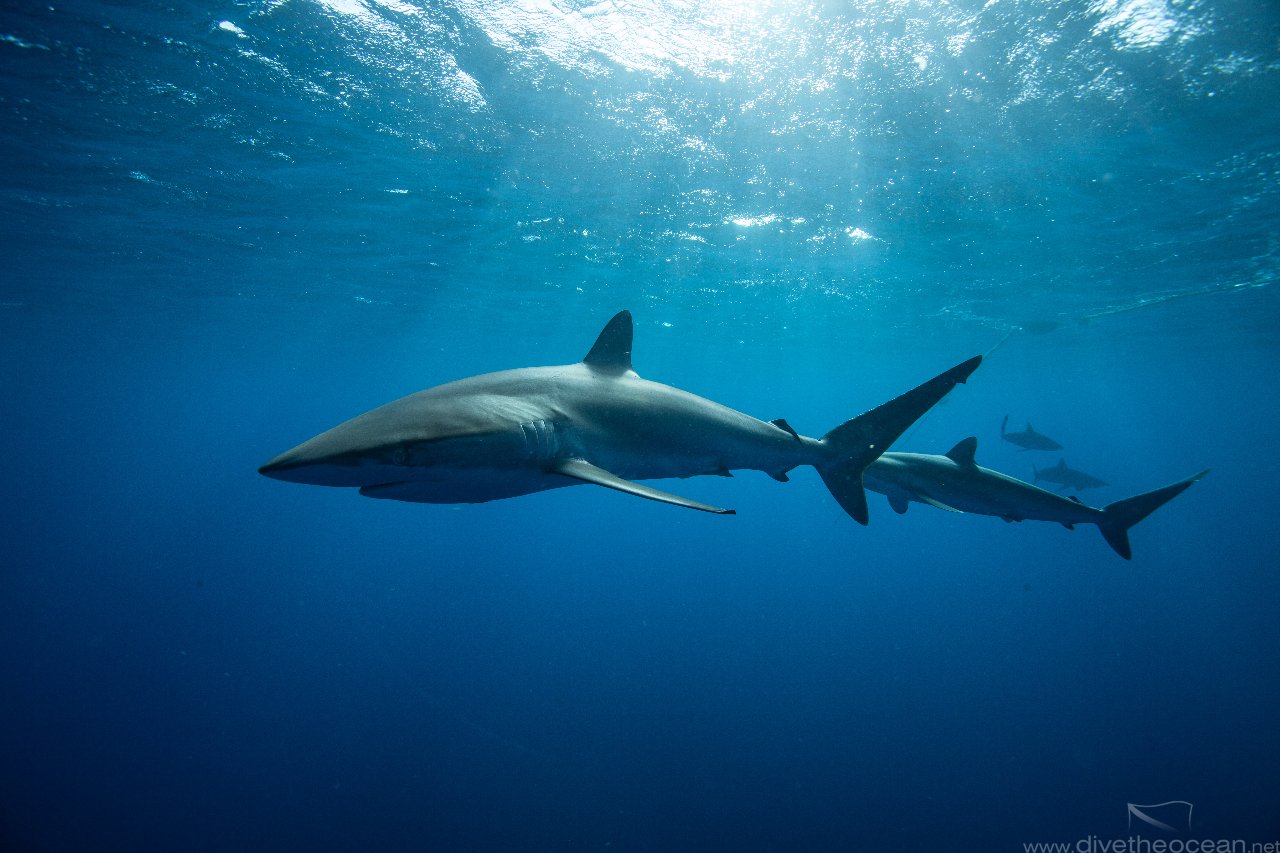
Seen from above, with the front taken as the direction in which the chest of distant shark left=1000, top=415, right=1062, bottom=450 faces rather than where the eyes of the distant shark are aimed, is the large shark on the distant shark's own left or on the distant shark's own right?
on the distant shark's own right

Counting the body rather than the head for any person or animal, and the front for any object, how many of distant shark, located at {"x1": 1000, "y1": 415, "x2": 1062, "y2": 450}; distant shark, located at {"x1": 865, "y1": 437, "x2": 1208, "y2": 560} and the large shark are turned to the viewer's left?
2

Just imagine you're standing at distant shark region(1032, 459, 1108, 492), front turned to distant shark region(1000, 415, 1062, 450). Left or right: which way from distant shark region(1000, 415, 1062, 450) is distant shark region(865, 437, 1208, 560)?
left

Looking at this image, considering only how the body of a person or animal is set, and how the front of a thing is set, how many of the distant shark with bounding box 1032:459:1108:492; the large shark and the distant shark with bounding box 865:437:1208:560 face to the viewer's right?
1

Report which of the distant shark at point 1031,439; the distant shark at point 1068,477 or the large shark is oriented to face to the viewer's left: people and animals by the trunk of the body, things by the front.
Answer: the large shark

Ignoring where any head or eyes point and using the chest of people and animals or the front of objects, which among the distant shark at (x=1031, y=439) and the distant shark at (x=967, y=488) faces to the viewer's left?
the distant shark at (x=967, y=488)

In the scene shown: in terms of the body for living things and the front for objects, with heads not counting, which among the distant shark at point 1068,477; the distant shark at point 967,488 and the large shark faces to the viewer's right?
the distant shark at point 1068,477

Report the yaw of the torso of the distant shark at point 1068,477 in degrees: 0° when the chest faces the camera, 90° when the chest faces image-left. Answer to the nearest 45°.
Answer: approximately 270°

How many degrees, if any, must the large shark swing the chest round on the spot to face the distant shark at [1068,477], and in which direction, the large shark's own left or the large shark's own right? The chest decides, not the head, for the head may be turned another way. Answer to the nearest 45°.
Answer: approximately 135° to the large shark's own right

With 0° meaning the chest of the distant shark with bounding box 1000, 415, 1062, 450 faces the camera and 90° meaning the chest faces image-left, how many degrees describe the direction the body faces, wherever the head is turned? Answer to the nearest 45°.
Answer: approximately 270°

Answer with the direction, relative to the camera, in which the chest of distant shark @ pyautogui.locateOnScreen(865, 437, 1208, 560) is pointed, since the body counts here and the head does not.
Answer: to the viewer's left

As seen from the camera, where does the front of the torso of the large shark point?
to the viewer's left

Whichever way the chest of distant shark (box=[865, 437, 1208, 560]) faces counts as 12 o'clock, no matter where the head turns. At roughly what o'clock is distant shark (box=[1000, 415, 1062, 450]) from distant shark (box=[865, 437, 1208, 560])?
distant shark (box=[1000, 415, 1062, 450]) is roughly at 3 o'clock from distant shark (box=[865, 437, 1208, 560]).
